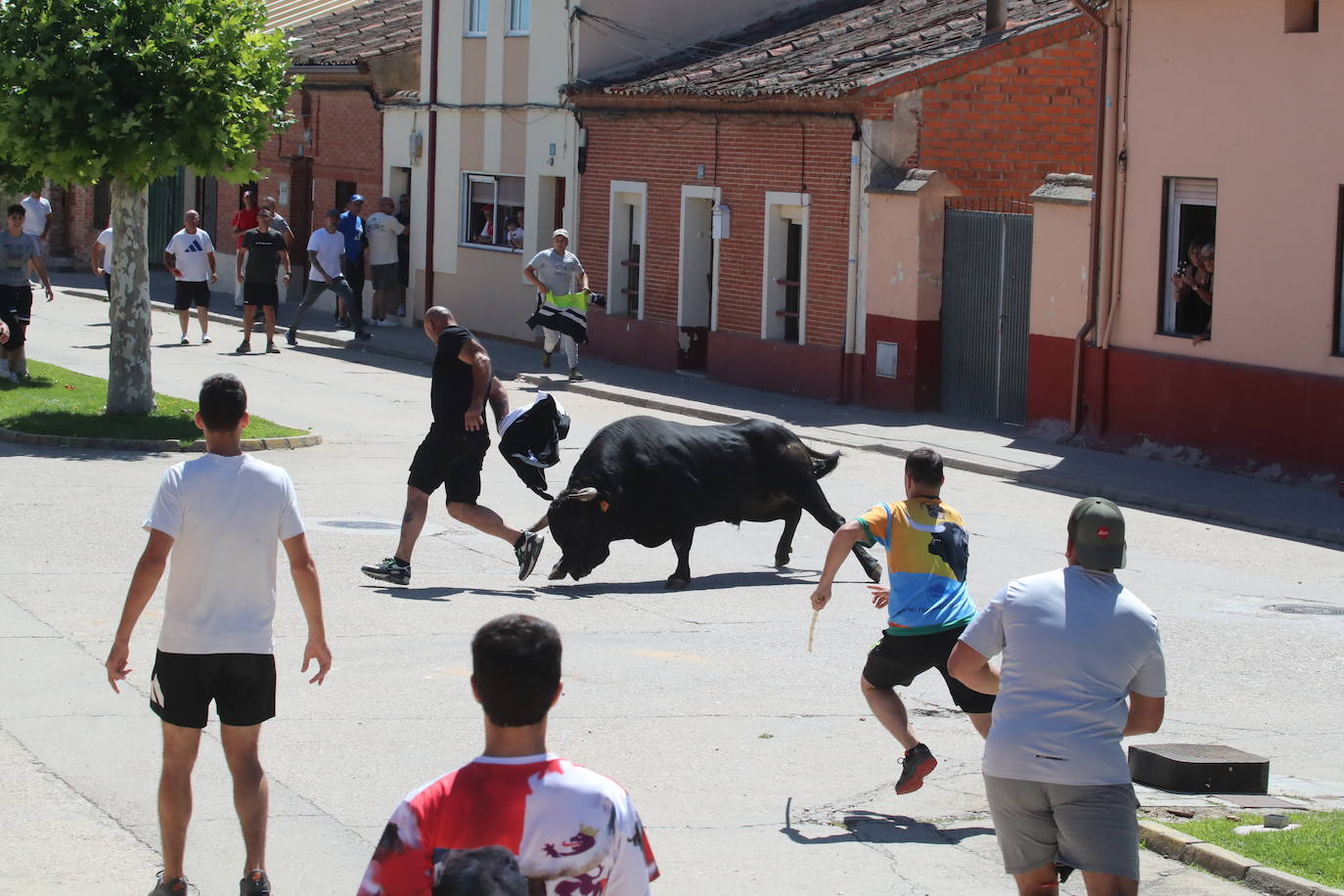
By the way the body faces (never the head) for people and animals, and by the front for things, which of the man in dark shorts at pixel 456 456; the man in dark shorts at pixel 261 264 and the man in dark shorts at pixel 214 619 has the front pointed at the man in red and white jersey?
the man in dark shorts at pixel 261 264

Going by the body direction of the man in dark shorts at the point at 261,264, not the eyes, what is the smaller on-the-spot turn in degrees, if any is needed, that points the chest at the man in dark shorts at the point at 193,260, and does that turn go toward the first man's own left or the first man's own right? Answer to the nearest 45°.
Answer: approximately 135° to the first man's own right

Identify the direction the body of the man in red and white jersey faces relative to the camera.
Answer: away from the camera

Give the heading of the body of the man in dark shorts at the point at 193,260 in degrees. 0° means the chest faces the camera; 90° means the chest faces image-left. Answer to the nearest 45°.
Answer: approximately 0°

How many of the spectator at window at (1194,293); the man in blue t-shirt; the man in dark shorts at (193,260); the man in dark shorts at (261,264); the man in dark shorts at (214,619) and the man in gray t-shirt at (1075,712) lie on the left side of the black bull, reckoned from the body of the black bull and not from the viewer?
2

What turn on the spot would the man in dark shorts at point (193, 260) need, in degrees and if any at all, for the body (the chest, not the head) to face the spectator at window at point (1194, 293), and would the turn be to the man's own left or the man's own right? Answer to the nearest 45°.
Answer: approximately 45° to the man's own left

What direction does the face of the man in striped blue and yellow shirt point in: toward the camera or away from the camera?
away from the camera

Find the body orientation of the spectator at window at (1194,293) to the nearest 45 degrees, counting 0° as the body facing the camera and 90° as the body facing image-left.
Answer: approximately 45°

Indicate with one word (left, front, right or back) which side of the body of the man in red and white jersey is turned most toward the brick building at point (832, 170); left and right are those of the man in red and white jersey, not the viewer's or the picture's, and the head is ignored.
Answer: front

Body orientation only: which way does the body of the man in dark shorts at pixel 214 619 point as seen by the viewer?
away from the camera

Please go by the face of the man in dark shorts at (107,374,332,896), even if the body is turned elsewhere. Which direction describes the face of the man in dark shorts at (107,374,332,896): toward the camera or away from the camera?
away from the camera

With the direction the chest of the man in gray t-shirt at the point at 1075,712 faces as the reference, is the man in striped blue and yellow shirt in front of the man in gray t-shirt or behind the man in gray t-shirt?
in front

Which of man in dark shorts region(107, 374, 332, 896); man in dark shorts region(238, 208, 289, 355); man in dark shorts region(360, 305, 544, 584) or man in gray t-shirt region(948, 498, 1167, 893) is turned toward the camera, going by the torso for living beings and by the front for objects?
man in dark shorts region(238, 208, 289, 355)

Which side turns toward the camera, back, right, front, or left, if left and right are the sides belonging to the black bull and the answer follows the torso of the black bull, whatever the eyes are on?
left
